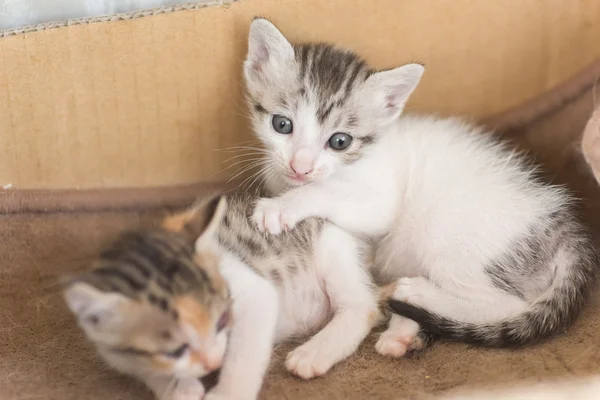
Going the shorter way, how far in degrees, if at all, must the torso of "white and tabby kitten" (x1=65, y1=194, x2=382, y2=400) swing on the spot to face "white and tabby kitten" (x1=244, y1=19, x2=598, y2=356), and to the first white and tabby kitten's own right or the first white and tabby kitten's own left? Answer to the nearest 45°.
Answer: approximately 180°

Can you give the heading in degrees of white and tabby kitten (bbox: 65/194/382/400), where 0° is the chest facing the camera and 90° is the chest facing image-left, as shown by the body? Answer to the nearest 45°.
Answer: approximately 45°

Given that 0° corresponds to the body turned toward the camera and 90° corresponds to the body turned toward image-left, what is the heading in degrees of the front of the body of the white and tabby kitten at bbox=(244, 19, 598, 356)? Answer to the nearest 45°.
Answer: approximately 90°

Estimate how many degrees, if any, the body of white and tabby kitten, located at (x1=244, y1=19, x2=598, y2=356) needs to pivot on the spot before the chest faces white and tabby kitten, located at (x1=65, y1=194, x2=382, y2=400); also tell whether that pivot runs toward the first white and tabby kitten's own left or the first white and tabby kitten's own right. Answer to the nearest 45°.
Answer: approximately 45° to the first white and tabby kitten's own left

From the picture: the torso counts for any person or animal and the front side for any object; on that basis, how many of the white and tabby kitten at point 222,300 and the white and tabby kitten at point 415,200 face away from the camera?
0
